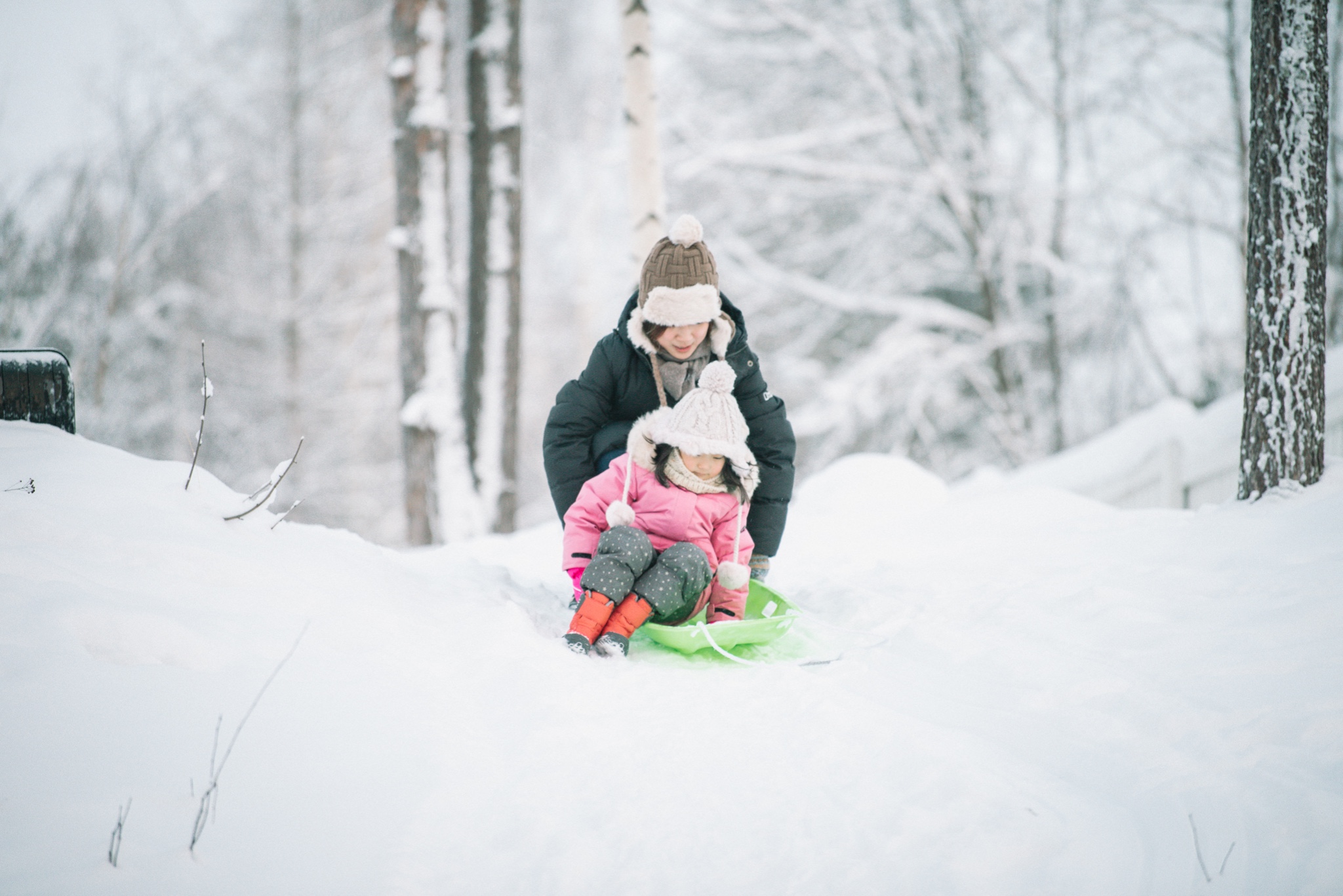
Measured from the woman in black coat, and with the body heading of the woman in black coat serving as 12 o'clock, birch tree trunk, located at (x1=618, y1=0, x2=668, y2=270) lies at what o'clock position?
The birch tree trunk is roughly at 6 o'clock from the woman in black coat.

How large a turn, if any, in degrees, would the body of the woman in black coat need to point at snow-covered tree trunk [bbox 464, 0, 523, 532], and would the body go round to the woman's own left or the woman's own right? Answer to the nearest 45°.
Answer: approximately 180°

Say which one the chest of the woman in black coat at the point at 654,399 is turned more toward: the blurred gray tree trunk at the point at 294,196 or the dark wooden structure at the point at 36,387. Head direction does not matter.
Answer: the dark wooden structure

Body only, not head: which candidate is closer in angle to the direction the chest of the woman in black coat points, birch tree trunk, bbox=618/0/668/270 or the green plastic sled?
the green plastic sled

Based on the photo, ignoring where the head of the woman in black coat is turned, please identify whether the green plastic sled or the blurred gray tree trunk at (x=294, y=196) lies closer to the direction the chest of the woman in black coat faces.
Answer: the green plastic sled

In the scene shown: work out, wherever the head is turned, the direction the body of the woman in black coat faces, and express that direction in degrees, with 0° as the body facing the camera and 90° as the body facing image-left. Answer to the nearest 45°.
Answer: approximately 0°
